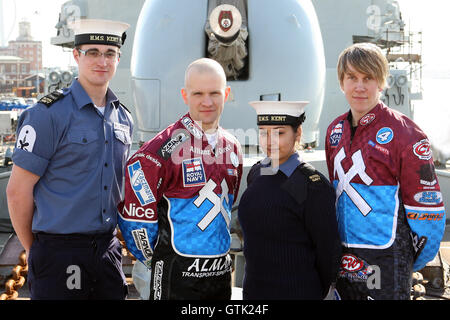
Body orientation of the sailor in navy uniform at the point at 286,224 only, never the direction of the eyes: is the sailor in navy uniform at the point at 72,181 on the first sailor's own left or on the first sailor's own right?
on the first sailor's own right

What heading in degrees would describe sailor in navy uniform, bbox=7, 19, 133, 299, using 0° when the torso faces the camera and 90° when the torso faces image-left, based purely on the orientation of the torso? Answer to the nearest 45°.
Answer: approximately 315°

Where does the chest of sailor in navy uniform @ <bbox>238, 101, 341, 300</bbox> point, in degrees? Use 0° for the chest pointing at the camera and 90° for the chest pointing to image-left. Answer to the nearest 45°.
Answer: approximately 45°
